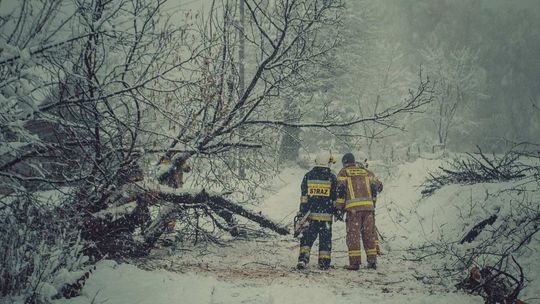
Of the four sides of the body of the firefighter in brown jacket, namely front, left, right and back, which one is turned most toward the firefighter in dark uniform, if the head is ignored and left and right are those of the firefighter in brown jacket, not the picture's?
left

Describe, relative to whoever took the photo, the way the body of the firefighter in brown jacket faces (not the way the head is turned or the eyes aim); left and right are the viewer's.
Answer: facing away from the viewer

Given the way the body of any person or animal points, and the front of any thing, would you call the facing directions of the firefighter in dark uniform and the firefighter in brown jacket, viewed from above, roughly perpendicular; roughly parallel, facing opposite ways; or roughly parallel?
roughly parallel

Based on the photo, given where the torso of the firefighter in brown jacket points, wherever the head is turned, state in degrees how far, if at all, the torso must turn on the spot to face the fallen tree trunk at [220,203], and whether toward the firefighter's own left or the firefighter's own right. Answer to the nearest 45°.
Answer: approximately 90° to the firefighter's own left

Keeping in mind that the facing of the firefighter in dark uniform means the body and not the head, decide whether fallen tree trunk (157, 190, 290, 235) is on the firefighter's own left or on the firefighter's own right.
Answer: on the firefighter's own left

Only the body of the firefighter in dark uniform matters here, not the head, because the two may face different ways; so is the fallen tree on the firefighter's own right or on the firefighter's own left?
on the firefighter's own left

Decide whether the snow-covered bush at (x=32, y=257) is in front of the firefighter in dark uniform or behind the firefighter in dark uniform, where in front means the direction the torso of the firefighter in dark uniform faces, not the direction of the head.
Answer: behind

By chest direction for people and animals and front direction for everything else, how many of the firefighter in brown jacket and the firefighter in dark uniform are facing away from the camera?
2

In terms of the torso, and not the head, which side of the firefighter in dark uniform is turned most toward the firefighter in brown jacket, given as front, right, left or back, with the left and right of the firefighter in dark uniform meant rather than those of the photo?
right

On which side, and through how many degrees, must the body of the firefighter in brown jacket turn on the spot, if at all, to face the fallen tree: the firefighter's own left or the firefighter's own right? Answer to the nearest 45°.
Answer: approximately 135° to the firefighter's own left

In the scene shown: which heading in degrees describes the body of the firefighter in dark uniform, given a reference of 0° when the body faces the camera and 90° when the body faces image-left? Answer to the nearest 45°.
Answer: approximately 180°
